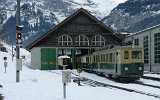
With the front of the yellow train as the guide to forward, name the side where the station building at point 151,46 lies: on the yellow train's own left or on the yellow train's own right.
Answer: on the yellow train's own left
